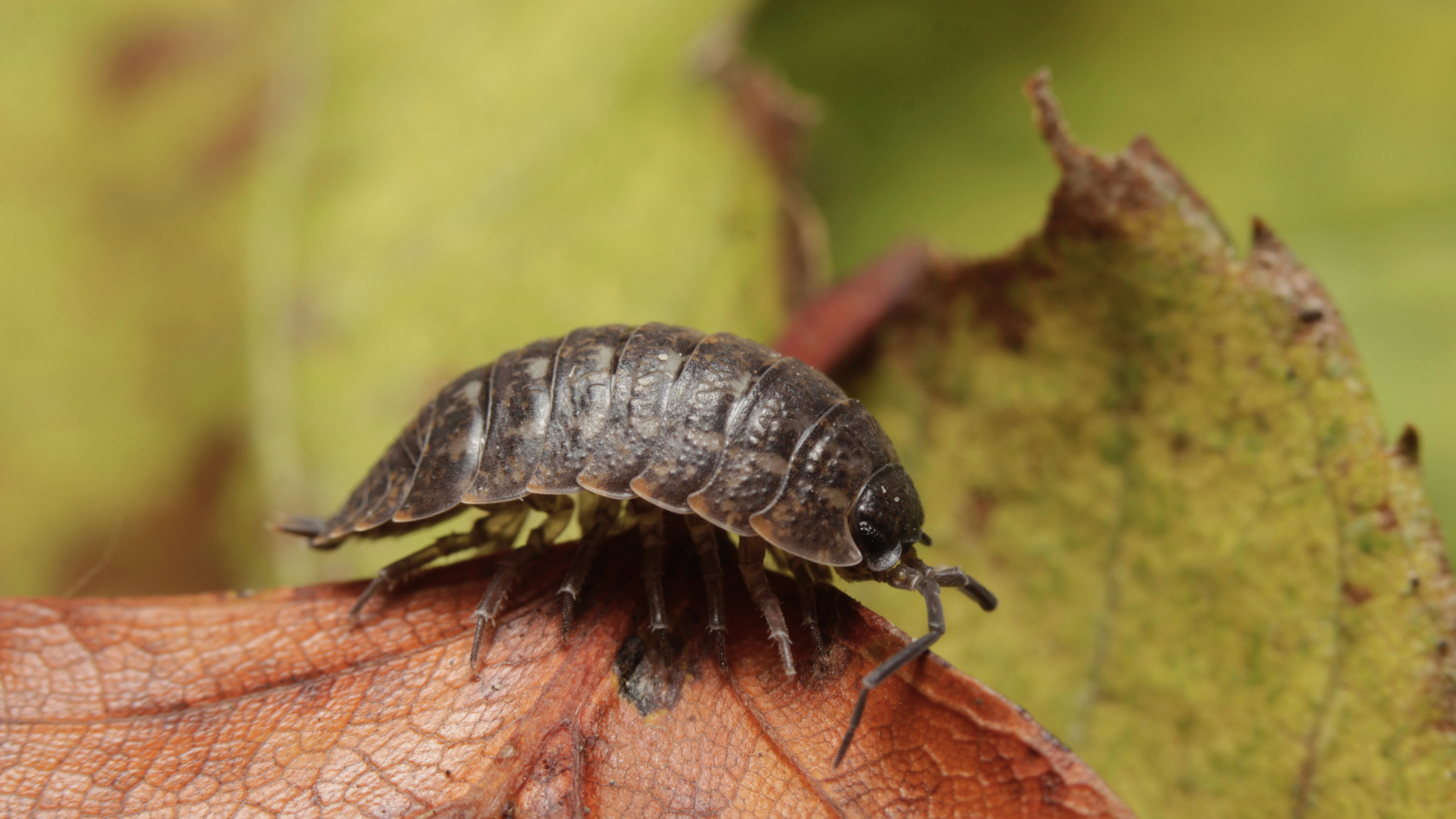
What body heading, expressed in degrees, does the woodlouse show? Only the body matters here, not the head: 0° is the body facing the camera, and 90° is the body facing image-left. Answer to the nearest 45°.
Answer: approximately 270°

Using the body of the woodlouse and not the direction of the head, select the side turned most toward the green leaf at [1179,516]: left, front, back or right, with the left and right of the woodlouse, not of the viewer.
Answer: front
